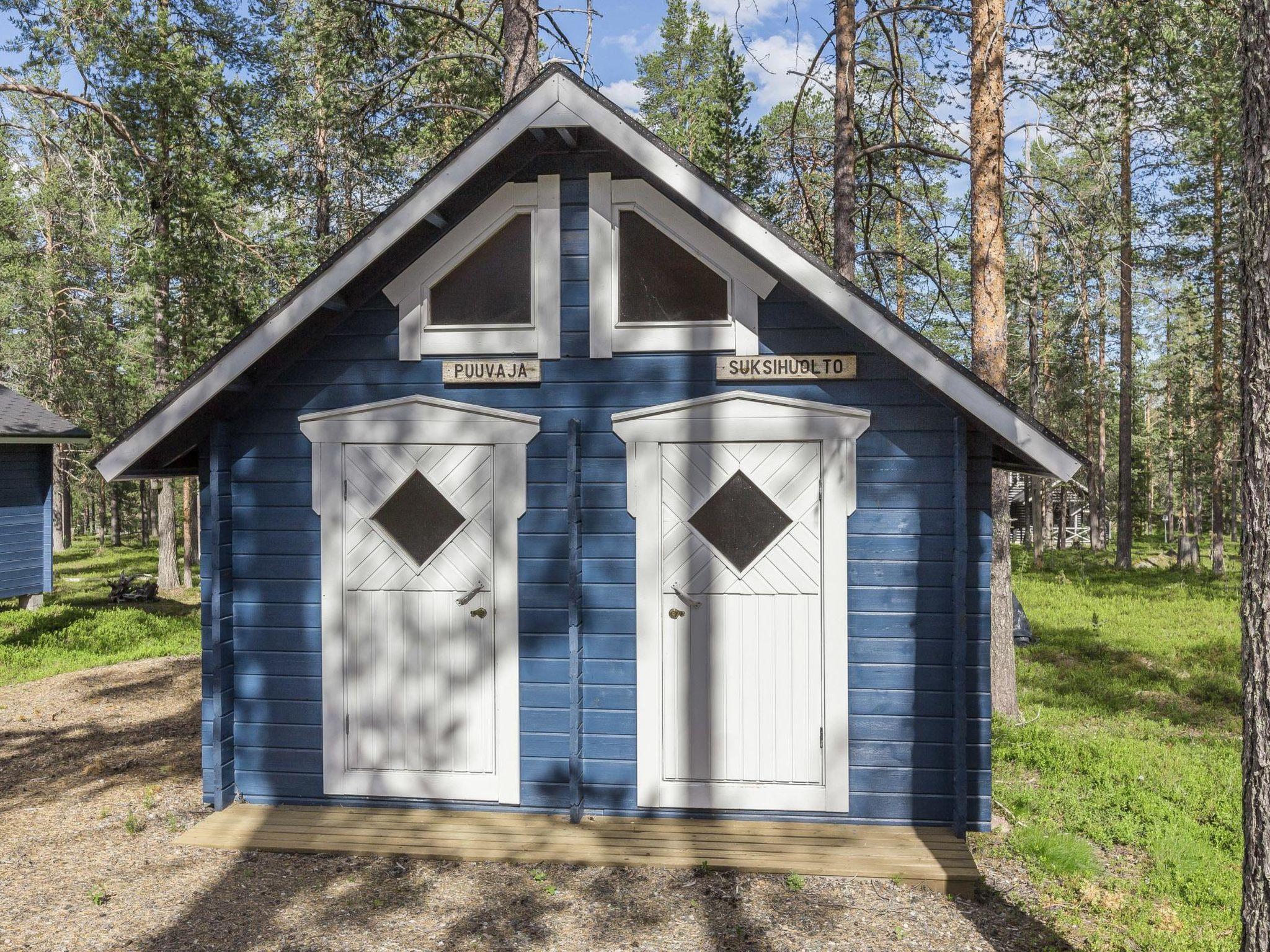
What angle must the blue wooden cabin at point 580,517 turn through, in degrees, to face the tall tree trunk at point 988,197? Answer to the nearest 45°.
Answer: approximately 135° to its left

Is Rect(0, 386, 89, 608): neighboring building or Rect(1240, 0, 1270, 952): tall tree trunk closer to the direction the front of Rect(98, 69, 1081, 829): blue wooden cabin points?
the tall tree trunk

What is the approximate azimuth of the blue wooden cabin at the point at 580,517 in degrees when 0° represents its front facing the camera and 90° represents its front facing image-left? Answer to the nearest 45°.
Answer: approximately 0°

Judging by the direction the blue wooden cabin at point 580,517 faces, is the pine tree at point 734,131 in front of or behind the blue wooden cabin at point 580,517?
behind

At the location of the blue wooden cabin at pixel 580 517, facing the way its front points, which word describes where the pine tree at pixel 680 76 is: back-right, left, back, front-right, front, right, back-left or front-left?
back

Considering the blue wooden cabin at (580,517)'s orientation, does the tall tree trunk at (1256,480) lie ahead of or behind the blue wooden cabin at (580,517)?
ahead

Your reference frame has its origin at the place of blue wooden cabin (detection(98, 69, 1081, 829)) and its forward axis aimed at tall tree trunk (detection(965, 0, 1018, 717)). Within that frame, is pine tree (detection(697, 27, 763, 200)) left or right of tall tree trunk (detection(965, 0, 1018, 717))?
left

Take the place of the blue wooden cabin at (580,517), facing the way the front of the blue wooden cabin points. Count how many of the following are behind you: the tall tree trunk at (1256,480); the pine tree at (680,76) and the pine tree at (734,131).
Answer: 2
